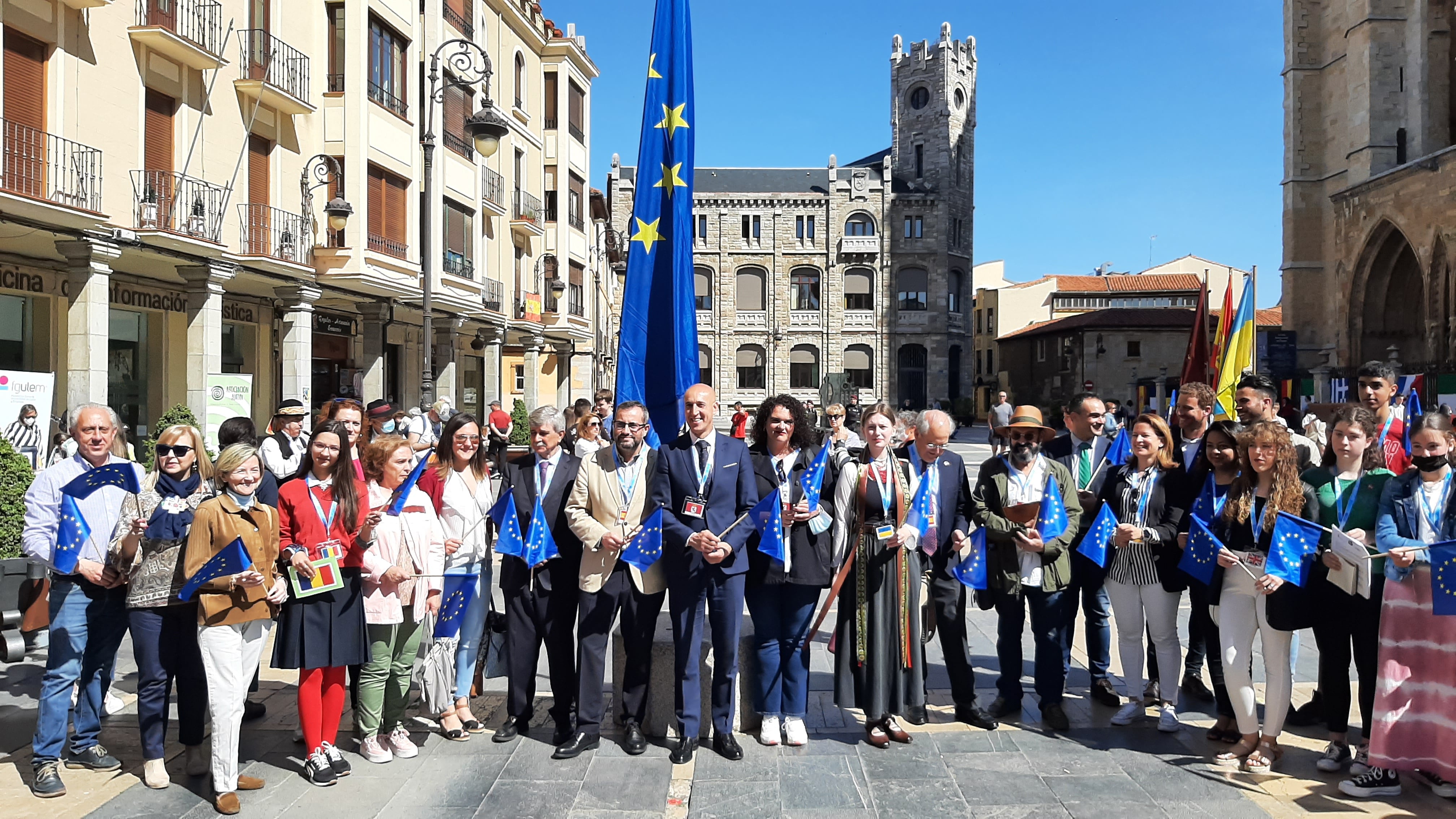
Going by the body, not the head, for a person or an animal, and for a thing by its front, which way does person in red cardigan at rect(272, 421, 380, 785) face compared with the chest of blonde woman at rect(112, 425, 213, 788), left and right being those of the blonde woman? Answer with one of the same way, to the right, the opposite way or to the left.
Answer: the same way

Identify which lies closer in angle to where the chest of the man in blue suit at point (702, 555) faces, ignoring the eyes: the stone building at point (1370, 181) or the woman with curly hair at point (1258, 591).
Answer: the woman with curly hair

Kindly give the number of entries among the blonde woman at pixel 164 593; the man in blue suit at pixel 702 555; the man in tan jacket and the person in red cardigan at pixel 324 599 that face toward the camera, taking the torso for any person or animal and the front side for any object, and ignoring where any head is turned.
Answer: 4

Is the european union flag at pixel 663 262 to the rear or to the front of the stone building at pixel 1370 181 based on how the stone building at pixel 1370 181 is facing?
to the front

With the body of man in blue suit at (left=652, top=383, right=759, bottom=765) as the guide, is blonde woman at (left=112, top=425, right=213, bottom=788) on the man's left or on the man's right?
on the man's right

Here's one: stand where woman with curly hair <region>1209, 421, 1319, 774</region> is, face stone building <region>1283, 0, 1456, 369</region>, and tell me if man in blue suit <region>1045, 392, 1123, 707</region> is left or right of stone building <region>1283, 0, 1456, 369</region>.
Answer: left

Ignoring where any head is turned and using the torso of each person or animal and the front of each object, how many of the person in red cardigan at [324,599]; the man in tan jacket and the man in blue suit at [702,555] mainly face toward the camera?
3

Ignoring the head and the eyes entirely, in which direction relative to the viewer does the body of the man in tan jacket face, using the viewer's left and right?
facing the viewer

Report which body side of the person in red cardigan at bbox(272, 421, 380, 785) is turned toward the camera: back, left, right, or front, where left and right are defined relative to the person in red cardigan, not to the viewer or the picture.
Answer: front

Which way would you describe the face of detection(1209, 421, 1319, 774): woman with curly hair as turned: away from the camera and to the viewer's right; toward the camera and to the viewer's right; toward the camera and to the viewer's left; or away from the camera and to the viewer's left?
toward the camera and to the viewer's left

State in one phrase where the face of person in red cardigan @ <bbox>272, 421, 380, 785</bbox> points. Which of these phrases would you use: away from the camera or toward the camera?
toward the camera

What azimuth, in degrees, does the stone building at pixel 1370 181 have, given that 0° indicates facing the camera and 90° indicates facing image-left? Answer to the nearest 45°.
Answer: approximately 45°

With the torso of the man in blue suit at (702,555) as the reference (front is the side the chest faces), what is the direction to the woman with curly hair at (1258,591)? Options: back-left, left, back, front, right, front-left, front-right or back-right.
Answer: left

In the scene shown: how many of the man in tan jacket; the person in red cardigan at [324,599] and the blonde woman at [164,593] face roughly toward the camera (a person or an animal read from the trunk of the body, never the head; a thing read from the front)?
3

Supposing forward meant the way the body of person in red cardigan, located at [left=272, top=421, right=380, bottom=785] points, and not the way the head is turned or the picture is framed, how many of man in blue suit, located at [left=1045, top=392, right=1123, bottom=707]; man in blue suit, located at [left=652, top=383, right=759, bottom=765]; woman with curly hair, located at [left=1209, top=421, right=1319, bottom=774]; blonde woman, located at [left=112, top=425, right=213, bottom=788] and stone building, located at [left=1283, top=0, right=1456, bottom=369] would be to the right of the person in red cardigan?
1

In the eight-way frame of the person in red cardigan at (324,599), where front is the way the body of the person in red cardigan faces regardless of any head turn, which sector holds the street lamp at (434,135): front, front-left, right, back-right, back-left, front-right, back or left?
back

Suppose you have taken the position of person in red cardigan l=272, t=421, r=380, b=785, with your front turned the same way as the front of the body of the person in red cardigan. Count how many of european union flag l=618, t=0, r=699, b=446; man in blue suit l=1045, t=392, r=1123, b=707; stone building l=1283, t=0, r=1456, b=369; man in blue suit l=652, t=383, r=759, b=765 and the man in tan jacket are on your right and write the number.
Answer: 0

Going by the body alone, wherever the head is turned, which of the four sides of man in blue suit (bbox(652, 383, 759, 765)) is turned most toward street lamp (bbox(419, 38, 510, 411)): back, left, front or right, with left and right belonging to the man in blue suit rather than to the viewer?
back
